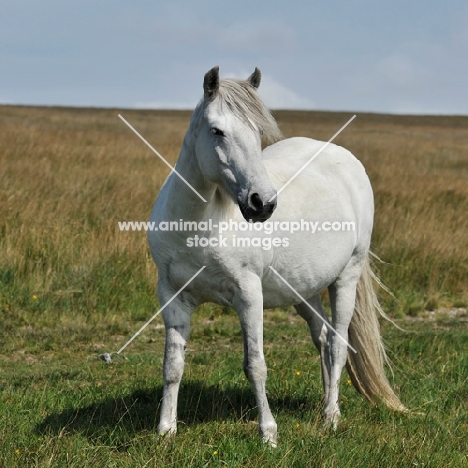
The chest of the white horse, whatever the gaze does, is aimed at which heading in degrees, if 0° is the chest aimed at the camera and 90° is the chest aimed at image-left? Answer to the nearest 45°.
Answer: approximately 45°
